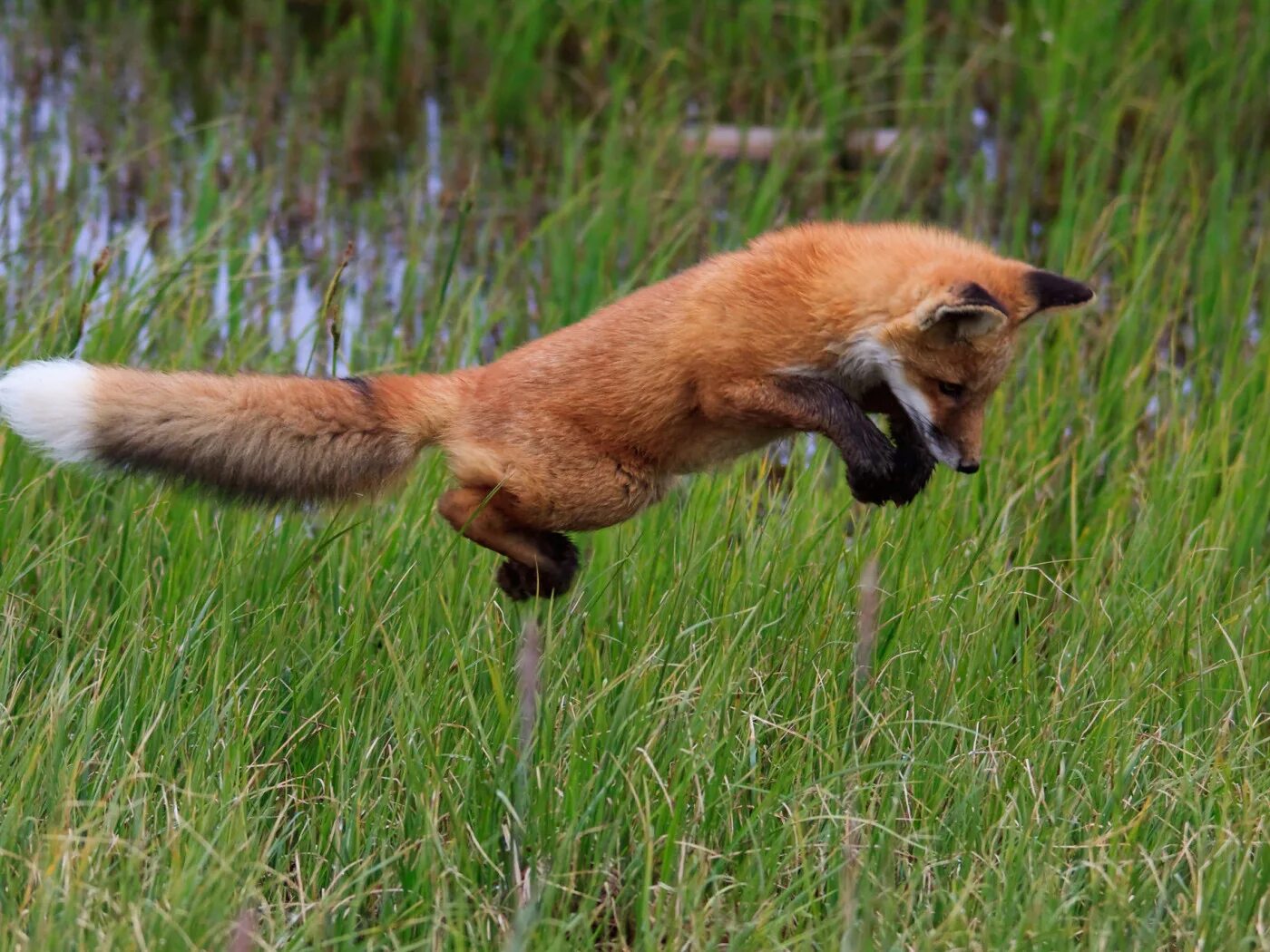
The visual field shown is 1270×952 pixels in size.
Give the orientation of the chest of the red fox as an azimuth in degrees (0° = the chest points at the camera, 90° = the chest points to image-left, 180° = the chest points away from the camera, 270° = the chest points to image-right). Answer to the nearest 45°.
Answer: approximately 270°
